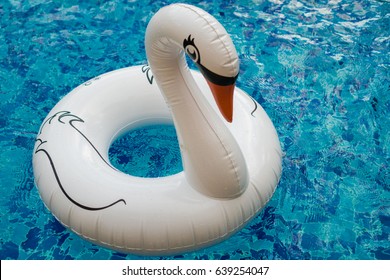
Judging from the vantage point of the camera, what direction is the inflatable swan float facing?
facing the viewer and to the right of the viewer
